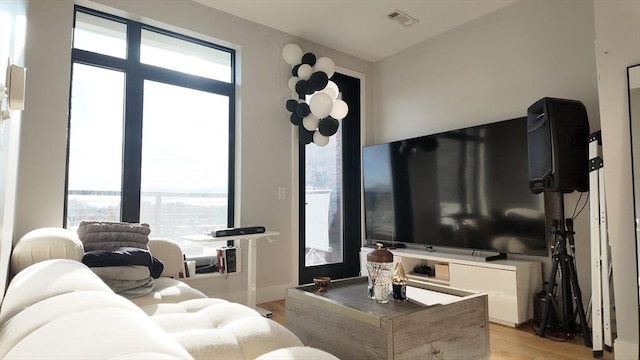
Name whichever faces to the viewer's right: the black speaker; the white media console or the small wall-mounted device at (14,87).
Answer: the small wall-mounted device

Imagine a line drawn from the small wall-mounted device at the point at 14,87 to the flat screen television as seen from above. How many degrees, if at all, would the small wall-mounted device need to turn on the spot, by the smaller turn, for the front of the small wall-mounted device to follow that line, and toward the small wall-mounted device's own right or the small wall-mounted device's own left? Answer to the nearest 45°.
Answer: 0° — it already faces it

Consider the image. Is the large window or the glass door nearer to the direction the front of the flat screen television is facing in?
the large window

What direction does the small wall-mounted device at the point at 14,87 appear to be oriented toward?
to the viewer's right

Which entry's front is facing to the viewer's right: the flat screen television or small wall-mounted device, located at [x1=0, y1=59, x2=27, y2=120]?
the small wall-mounted device

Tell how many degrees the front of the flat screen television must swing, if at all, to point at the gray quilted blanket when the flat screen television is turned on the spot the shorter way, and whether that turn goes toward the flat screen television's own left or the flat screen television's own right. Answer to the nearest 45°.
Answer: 0° — it already faces it

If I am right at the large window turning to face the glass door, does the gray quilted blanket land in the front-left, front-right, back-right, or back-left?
back-right

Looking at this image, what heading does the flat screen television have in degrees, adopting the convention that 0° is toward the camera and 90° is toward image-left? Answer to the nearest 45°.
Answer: approximately 45°

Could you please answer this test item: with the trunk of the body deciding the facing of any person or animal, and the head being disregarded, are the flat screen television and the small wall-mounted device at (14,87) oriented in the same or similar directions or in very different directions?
very different directions

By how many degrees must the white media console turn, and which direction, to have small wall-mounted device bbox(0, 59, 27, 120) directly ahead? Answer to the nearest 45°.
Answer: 0° — it already faces it

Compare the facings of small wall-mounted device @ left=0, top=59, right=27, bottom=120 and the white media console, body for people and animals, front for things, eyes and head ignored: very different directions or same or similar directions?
very different directions
